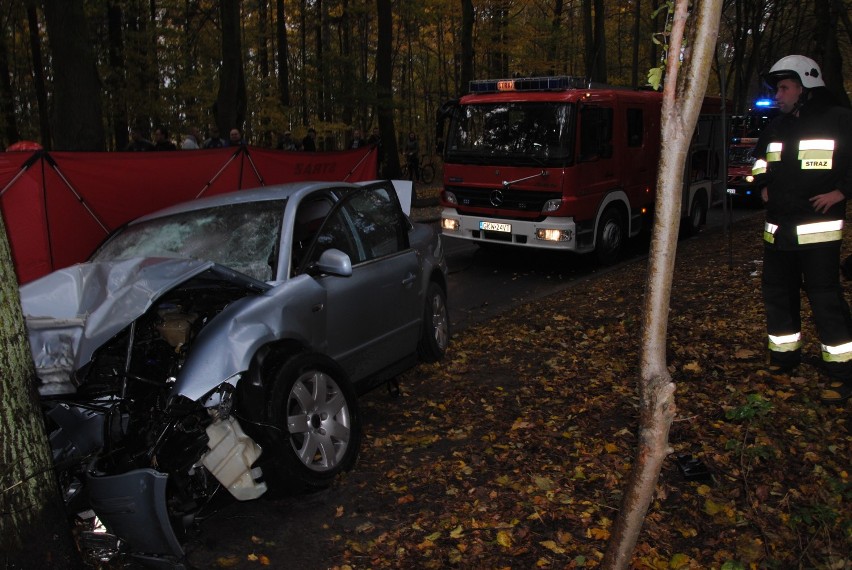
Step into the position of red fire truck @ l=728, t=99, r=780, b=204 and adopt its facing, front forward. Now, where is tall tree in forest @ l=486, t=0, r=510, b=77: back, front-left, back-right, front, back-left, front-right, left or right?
right

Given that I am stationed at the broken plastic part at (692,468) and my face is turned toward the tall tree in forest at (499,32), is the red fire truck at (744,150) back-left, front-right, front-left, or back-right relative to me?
front-right

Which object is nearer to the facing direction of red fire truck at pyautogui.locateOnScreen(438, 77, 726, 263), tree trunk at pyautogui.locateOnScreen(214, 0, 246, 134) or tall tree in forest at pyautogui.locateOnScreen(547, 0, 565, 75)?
the tree trunk

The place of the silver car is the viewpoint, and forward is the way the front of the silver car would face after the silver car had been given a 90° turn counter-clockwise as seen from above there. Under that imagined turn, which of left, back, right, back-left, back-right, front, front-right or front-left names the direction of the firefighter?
front-left

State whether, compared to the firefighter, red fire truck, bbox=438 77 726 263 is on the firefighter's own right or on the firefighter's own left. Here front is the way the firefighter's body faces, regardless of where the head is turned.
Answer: on the firefighter's own right

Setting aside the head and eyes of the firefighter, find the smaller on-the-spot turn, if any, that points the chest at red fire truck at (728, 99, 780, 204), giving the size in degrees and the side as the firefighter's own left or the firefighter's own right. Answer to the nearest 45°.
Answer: approximately 135° to the firefighter's own right

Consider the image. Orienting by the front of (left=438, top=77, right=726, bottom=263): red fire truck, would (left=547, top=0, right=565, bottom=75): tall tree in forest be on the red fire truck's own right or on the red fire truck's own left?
on the red fire truck's own right

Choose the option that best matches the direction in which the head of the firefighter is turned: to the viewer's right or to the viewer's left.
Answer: to the viewer's left

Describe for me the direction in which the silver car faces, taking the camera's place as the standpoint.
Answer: facing the viewer and to the left of the viewer
